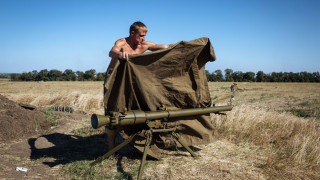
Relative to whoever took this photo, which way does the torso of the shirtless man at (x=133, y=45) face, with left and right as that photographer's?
facing the viewer and to the right of the viewer

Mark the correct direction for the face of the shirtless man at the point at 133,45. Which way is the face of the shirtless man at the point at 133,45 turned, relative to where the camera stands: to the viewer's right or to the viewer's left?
to the viewer's right
